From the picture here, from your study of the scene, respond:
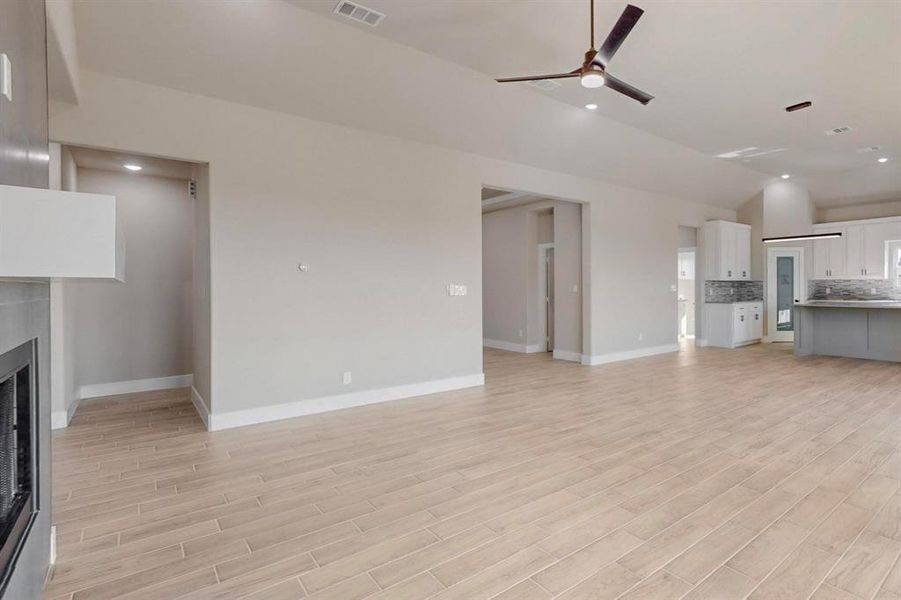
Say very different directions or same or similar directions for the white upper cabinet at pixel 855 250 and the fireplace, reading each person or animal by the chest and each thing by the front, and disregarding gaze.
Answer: very different directions

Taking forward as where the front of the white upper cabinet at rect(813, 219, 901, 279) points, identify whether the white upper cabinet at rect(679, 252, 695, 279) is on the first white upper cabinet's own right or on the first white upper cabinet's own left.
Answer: on the first white upper cabinet's own right

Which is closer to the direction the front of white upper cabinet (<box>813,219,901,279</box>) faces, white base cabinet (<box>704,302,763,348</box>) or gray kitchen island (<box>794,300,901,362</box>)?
the gray kitchen island

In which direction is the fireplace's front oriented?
to the viewer's right

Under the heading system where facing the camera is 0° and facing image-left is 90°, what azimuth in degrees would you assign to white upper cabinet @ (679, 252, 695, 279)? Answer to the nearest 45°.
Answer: approximately 0°

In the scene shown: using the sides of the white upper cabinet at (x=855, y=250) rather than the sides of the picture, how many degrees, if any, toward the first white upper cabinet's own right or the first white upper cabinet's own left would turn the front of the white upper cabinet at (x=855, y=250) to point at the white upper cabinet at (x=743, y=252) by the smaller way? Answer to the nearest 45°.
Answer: approximately 45° to the first white upper cabinet's own right

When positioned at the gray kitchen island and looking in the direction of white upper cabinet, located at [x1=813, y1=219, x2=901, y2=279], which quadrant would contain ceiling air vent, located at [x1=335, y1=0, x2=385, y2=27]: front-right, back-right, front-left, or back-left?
back-left

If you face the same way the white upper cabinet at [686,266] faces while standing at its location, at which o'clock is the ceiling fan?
The ceiling fan is roughly at 12 o'clock from the white upper cabinet.
